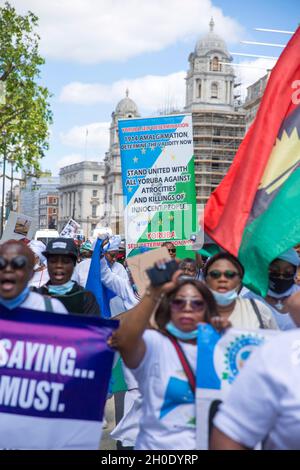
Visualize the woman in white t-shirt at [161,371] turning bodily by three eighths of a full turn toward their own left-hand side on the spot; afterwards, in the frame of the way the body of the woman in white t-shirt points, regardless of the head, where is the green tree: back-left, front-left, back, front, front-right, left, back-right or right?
front-left

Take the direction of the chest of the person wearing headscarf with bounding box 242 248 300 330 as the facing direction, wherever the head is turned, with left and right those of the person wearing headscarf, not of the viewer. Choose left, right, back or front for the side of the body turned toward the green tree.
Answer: back

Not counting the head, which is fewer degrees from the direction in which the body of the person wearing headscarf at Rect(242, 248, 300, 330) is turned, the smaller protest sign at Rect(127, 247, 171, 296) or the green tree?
the smaller protest sign

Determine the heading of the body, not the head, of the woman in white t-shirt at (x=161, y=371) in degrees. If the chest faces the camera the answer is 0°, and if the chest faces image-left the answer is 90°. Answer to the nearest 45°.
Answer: approximately 0°

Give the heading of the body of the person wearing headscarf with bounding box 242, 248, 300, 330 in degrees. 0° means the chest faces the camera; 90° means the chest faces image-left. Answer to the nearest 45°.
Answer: approximately 0°

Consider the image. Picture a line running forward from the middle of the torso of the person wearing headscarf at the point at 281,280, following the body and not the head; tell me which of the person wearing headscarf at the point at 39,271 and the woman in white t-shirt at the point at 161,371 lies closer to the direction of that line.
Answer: the woman in white t-shirt

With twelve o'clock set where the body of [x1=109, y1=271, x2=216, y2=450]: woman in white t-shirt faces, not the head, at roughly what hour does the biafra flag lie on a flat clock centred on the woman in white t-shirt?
The biafra flag is roughly at 7 o'clock from the woman in white t-shirt.

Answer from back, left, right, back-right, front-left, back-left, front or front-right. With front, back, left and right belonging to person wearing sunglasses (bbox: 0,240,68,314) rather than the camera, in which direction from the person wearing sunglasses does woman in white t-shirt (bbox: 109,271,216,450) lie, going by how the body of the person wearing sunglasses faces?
left

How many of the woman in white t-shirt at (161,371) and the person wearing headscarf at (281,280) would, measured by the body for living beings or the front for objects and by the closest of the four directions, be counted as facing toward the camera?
2

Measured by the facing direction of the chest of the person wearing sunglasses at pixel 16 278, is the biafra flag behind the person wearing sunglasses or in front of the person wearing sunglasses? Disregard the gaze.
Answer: behind
